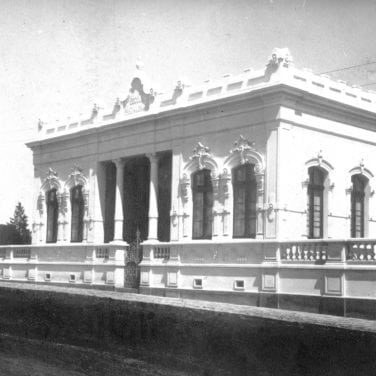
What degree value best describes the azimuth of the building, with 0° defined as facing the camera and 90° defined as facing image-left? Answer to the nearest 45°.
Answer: approximately 45°
